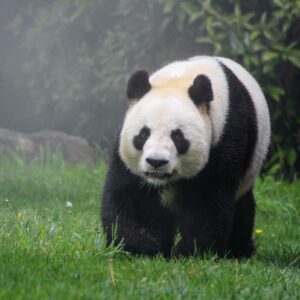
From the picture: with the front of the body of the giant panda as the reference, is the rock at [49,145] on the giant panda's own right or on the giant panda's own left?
on the giant panda's own right

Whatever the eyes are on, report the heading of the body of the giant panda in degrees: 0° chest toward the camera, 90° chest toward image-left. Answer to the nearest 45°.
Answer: approximately 45°
